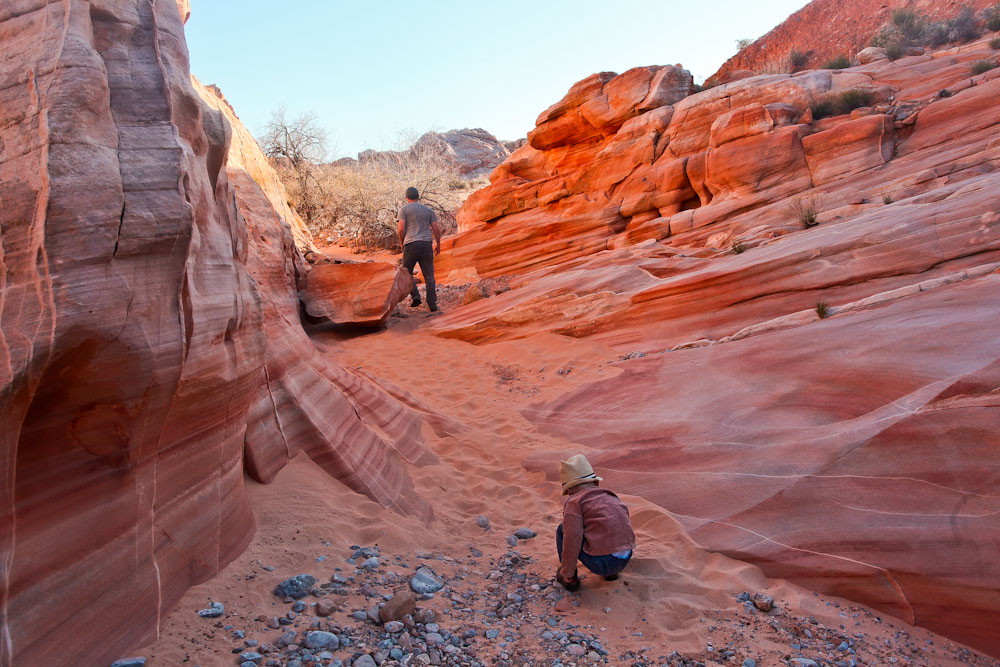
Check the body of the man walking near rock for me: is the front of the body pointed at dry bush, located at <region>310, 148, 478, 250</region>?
yes

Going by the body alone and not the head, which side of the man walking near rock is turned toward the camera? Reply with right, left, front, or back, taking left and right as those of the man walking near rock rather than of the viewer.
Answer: back

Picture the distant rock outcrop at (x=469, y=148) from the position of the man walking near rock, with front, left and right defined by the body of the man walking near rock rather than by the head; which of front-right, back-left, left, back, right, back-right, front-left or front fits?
front

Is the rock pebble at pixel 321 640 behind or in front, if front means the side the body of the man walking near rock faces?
behind

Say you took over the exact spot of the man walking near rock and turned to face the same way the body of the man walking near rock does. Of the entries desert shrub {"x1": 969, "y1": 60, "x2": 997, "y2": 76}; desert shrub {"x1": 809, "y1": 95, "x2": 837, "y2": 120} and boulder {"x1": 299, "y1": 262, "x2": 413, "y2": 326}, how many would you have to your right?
2

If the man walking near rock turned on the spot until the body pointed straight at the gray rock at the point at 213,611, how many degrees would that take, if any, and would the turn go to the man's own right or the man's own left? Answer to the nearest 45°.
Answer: approximately 180°

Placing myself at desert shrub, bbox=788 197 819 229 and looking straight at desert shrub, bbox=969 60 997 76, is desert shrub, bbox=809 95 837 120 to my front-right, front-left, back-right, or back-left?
front-left

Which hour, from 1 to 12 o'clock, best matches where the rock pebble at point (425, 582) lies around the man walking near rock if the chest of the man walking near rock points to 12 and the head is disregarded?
The rock pebble is roughly at 6 o'clock from the man walking near rock.

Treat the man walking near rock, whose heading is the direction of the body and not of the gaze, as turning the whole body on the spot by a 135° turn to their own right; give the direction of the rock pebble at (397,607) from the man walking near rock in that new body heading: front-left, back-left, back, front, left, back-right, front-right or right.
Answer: front-right

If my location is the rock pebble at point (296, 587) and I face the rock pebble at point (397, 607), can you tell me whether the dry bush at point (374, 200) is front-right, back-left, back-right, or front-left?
back-left

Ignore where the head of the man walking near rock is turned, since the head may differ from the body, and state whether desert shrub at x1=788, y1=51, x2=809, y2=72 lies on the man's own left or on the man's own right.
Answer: on the man's own right

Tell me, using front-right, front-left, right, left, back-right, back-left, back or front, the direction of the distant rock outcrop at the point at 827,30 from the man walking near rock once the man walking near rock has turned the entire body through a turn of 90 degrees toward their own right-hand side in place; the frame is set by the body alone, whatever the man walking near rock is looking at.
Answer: front-left

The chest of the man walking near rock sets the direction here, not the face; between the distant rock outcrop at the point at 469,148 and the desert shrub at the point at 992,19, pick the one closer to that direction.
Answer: the distant rock outcrop

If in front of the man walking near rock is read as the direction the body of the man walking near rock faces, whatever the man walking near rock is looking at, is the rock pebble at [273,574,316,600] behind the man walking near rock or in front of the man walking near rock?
behind

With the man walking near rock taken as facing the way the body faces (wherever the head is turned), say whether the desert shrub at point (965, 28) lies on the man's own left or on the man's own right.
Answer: on the man's own right

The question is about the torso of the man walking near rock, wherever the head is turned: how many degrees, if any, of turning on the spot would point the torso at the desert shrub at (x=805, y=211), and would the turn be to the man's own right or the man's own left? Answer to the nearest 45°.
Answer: approximately 90° to the man's own right

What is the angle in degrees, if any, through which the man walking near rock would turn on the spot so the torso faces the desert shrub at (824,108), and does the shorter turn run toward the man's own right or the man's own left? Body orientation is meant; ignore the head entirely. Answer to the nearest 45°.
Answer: approximately 90° to the man's own right
